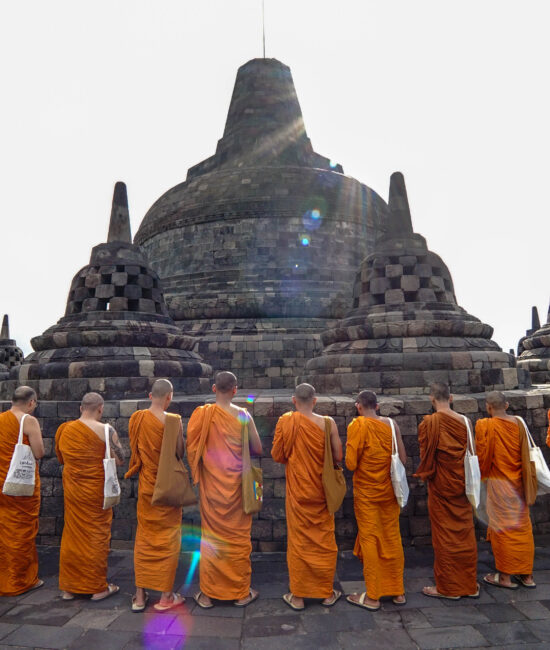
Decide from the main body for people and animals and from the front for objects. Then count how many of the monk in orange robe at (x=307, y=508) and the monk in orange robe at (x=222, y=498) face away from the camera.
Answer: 2

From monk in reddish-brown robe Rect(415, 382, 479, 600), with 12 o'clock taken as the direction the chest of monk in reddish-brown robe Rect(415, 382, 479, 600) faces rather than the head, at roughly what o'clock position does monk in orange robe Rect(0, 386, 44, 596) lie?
monk in orange robe Rect(0, 386, 44, 596) is roughly at 10 o'clock from monk in reddish-brown robe Rect(415, 382, 479, 600).

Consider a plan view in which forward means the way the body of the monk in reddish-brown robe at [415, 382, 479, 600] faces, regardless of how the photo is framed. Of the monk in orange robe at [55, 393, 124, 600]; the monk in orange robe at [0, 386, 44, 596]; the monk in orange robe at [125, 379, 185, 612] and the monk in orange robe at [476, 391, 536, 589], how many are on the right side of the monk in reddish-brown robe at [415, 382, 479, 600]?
1

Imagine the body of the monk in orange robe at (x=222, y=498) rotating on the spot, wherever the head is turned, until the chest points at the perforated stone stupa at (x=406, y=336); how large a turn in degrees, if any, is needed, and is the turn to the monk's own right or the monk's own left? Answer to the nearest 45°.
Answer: approximately 45° to the monk's own right

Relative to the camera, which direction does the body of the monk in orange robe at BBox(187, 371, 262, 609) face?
away from the camera

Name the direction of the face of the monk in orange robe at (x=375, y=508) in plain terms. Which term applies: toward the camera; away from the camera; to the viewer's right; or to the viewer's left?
away from the camera

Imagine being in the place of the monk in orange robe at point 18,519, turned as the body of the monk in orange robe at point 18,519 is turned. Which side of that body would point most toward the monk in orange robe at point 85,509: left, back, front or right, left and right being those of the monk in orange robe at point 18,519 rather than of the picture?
right

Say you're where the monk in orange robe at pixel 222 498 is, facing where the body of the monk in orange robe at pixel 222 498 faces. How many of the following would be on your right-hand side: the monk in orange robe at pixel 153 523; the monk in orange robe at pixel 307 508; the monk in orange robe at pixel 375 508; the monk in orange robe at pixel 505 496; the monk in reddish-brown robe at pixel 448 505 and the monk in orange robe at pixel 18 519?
4

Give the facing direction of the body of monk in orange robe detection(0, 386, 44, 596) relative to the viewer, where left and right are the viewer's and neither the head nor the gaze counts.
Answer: facing away from the viewer and to the right of the viewer

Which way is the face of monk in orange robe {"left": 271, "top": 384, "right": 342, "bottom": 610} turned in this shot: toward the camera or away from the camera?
away from the camera

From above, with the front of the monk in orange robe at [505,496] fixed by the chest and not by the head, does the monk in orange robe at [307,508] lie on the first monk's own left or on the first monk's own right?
on the first monk's own left

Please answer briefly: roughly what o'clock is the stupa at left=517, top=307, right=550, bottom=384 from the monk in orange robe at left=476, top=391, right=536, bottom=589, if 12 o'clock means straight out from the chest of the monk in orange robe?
The stupa is roughly at 12 o'clock from the monk in orange robe.

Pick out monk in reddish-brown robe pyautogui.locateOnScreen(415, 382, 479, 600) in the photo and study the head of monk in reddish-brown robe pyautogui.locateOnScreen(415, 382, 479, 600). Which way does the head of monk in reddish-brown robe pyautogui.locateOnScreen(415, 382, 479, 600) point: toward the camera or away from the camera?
away from the camera

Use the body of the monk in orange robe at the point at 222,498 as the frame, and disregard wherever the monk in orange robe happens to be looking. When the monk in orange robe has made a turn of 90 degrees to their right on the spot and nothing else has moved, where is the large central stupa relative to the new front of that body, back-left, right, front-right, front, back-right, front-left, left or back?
left

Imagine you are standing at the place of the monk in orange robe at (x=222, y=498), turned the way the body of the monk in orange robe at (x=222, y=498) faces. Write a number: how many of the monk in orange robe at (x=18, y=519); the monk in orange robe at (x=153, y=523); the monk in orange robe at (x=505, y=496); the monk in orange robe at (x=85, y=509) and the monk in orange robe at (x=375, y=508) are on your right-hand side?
2

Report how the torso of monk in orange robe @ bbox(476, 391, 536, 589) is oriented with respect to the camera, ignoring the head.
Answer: away from the camera
